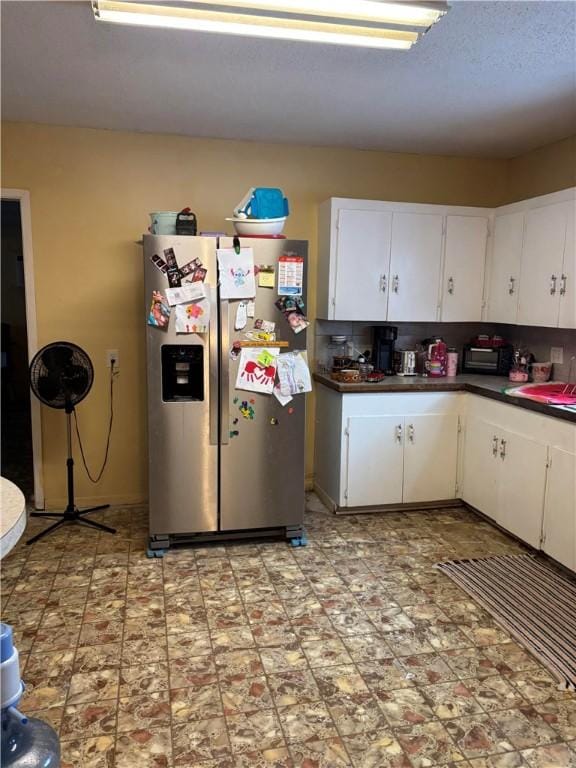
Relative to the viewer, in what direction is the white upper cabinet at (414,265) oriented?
toward the camera

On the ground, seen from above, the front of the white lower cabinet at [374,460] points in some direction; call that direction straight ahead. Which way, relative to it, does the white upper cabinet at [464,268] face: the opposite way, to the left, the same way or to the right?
the same way

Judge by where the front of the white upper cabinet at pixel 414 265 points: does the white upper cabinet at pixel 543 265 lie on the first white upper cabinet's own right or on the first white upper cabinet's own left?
on the first white upper cabinet's own left

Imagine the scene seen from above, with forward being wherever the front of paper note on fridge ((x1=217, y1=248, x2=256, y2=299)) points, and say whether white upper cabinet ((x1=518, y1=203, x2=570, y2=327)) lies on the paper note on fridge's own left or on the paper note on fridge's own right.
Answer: on the paper note on fridge's own left

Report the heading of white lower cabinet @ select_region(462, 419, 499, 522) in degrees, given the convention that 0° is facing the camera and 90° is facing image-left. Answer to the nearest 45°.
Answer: approximately 90°

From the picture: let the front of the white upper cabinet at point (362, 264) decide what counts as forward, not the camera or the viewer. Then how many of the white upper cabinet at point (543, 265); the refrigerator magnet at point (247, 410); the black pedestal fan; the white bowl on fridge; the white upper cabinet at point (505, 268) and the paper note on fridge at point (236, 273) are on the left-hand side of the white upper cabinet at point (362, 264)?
2

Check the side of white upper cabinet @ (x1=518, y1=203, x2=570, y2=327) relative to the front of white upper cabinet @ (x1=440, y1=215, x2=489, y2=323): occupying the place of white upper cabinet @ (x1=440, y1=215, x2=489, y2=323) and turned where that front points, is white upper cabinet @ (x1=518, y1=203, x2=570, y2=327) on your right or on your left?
on your left

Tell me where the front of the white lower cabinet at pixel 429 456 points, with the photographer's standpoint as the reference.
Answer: facing the viewer

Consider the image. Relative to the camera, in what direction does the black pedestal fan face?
facing the viewer

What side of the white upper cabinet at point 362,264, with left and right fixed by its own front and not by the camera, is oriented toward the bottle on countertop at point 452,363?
left

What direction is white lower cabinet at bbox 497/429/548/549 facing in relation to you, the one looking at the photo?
facing the viewer and to the left of the viewer

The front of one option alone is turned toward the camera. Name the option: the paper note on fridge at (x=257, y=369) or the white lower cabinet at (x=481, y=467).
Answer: the paper note on fridge

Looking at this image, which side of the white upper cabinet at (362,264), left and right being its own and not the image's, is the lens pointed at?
front
